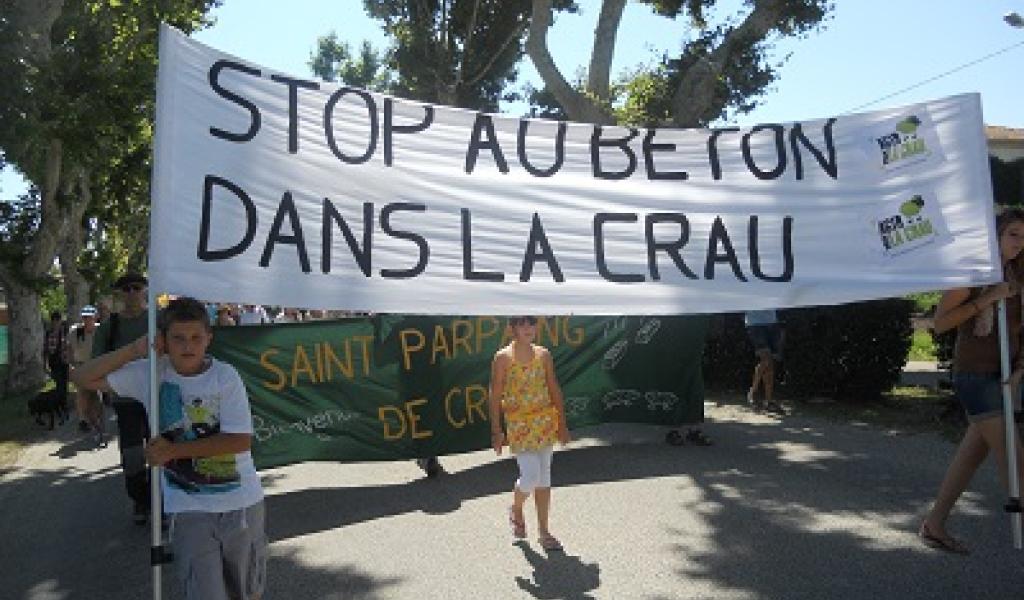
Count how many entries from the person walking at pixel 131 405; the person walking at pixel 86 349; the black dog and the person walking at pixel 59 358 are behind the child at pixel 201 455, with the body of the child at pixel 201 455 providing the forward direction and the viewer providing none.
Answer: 4

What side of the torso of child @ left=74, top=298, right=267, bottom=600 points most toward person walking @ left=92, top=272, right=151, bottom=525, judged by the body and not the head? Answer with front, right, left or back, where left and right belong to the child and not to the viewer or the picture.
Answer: back

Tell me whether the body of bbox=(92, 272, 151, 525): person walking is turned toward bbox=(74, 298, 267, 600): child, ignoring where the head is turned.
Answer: yes

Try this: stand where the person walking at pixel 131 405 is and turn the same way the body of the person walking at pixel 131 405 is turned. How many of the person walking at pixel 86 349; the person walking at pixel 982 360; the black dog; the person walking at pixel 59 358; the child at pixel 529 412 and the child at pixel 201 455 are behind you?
3

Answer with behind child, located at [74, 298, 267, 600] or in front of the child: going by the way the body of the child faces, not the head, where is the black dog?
behind

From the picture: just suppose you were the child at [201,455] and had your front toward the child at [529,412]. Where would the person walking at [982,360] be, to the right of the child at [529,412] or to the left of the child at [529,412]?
right

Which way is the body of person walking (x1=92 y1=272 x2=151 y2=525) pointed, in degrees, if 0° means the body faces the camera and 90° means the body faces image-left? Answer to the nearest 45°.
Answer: approximately 0°

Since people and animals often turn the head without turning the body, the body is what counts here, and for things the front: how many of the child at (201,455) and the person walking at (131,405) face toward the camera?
2

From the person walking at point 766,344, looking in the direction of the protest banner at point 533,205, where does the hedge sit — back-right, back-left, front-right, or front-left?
back-left

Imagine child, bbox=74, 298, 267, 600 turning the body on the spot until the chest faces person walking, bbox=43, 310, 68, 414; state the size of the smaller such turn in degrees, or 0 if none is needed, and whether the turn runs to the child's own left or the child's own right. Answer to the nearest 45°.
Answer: approximately 180°
